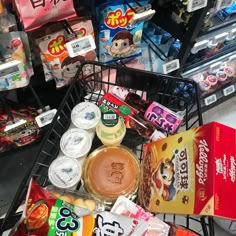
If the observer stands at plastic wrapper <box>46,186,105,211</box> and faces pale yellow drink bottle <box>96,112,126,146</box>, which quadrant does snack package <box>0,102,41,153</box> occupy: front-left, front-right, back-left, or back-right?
front-left

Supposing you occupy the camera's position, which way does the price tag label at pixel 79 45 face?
facing the viewer

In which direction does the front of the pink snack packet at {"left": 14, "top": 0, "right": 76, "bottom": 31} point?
toward the camera

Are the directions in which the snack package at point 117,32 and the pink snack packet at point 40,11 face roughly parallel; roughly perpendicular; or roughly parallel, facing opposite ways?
roughly parallel

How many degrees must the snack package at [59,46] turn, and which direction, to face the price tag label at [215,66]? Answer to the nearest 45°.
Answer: approximately 135° to its left

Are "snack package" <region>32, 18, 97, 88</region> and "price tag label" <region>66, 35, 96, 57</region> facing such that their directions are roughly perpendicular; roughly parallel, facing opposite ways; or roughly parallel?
roughly parallel

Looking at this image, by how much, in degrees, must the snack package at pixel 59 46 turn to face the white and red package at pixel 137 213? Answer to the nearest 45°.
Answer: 0° — it already faces it

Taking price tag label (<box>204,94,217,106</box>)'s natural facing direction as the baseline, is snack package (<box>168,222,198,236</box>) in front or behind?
in front

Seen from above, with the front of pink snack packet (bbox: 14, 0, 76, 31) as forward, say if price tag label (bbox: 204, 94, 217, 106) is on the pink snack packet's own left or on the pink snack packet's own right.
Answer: on the pink snack packet's own left

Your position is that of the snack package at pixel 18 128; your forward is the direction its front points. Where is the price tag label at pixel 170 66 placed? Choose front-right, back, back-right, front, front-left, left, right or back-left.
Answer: left
